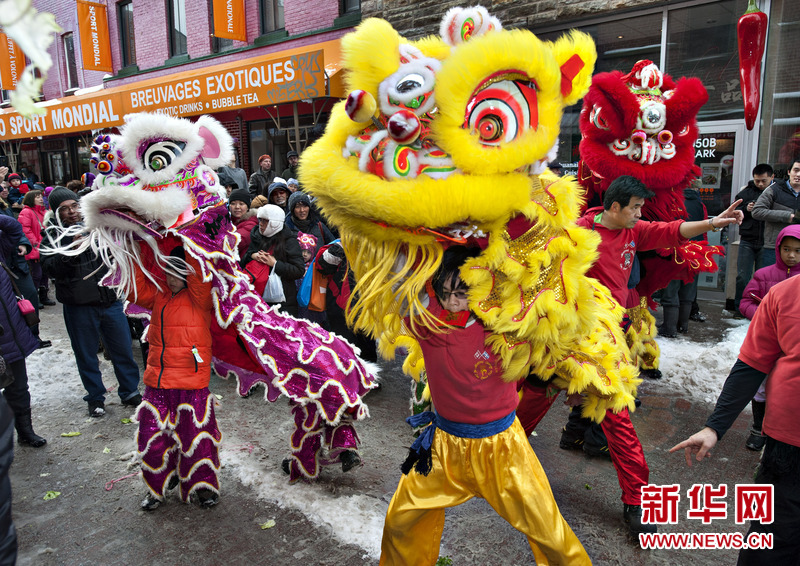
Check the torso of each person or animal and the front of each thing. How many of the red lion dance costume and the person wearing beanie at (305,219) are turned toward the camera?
2

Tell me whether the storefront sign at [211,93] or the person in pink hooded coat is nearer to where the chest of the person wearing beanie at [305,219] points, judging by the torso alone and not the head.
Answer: the person in pink hooded coat

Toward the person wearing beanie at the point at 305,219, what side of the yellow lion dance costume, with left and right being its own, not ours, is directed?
right

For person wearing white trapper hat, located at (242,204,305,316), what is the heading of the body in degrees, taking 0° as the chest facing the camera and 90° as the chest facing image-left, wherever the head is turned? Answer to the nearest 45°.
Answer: approximately 45°

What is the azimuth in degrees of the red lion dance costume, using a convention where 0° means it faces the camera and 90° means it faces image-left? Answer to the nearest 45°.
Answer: approximately 0°

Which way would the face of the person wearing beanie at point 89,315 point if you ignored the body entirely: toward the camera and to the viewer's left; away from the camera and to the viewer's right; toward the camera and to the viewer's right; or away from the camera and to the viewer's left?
toward the camera and to the viewer's right
